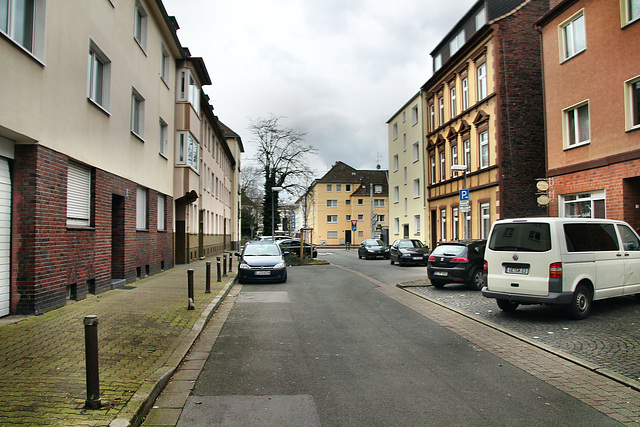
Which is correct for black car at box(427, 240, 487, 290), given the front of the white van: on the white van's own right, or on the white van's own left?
on the white van's own left

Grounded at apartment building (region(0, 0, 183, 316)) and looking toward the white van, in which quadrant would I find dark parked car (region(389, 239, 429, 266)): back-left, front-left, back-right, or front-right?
front-left

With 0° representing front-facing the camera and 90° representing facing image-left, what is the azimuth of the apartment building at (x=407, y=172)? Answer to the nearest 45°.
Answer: approximately 45°

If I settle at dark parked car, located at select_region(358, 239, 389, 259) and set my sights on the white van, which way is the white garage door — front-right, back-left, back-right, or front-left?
front-right

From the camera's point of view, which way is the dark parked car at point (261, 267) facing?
toward the camera

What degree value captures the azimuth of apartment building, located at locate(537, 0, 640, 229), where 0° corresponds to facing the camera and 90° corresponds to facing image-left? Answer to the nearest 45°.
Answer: approximately 45°

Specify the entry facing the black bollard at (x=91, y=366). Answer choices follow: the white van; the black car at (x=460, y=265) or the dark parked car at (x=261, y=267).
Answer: the dark parked car

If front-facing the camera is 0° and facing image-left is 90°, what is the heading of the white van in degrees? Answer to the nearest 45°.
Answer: approximately 225°

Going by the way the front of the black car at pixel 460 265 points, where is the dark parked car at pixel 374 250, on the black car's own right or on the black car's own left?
on the black car's own left

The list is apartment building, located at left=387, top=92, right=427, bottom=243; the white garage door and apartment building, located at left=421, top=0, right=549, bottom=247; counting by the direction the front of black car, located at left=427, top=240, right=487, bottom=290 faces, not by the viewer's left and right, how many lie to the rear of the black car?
1

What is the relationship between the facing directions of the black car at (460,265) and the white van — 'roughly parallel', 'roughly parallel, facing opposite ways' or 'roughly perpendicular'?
roughly parallel

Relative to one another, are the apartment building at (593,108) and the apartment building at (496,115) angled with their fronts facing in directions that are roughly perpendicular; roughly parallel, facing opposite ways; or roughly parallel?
roughly parallel

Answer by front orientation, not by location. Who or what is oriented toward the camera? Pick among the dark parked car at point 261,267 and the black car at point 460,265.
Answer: the dark parked car

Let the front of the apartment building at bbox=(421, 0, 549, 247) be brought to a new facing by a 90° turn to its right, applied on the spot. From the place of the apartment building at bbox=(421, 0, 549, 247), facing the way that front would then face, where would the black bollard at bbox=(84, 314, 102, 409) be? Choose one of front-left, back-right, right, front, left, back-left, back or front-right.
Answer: back-left

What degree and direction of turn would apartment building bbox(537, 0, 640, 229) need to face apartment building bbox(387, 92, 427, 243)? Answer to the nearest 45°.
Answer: approximately 90° to its right

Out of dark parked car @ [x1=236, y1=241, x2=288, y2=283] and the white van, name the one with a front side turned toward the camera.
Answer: the dark parked car

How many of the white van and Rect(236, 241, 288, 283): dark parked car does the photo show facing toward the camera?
1
